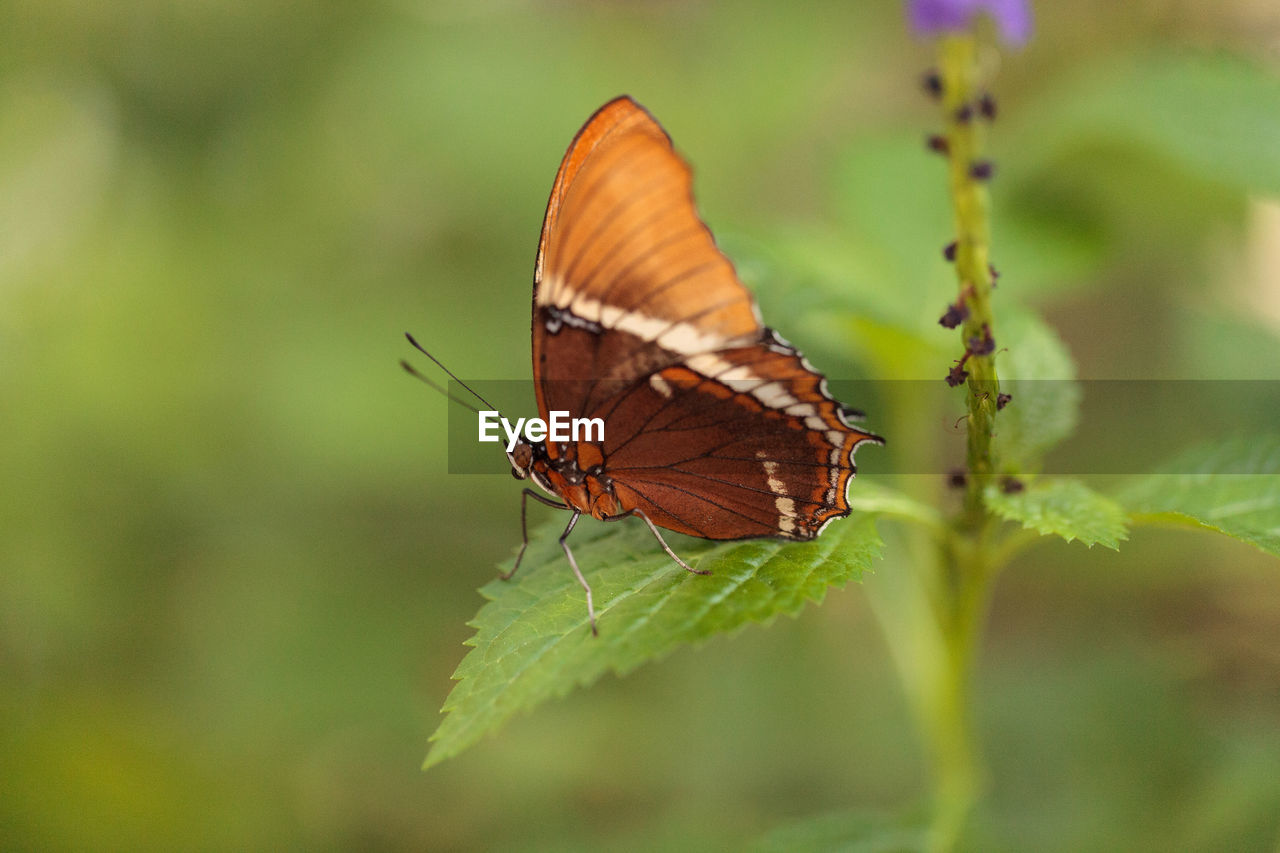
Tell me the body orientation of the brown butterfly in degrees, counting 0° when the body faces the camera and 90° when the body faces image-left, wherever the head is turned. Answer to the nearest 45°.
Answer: approximately 90°

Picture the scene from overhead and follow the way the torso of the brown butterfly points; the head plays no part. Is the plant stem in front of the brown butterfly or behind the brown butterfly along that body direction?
behind
